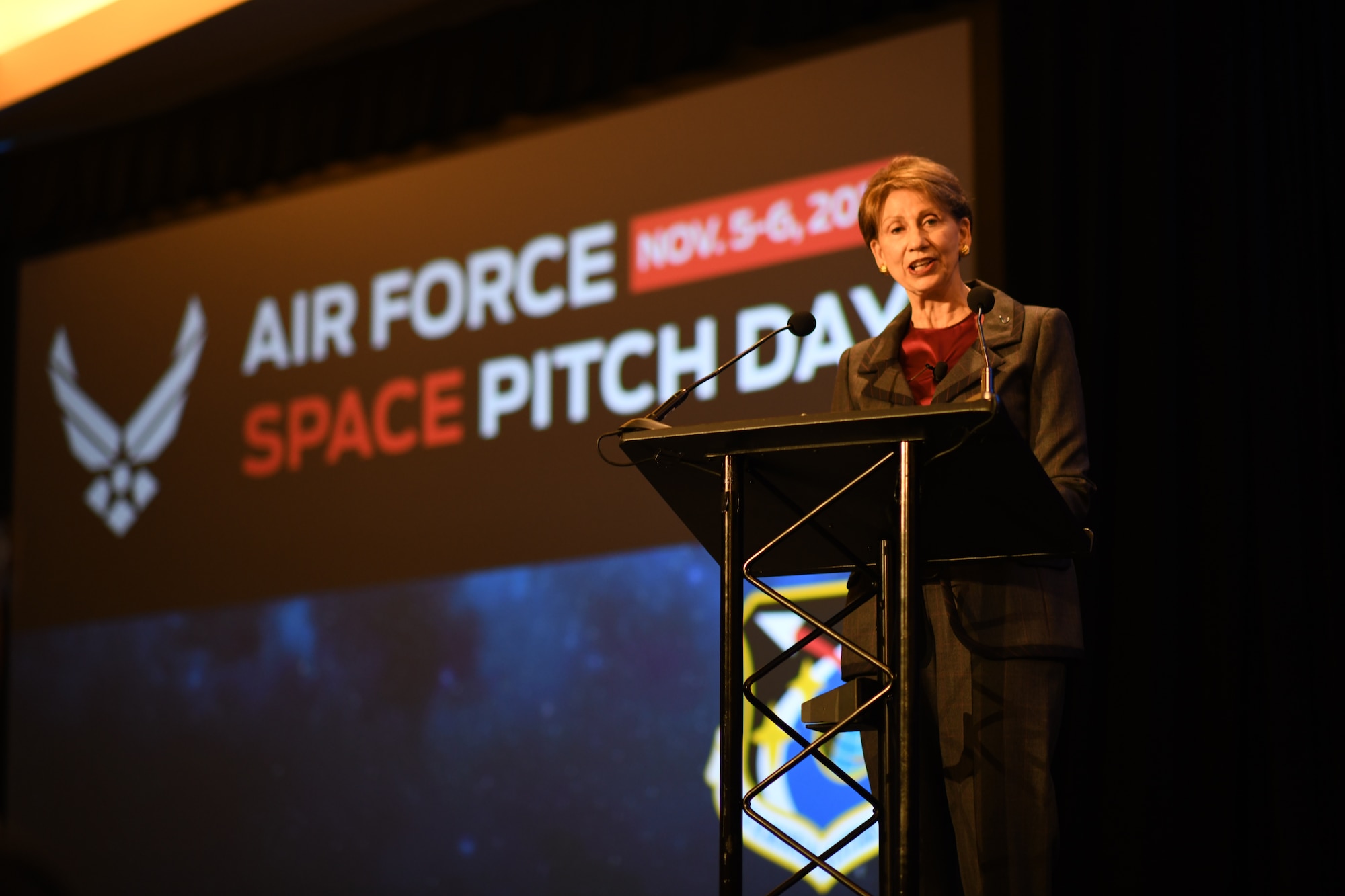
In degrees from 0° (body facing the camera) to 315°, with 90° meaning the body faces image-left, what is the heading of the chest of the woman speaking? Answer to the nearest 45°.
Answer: approximately 45°

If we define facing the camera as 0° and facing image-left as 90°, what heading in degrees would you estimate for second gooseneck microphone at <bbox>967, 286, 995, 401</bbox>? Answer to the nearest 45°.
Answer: approximately 180°
